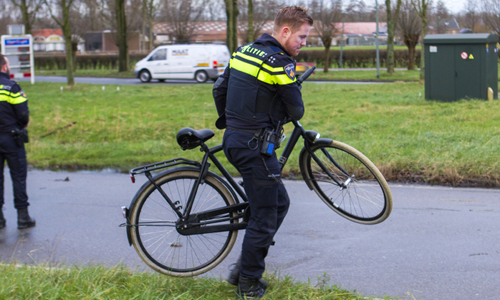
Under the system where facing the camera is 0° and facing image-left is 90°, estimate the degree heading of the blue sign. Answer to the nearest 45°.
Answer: approximately 0°

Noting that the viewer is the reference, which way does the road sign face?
facing the viewer

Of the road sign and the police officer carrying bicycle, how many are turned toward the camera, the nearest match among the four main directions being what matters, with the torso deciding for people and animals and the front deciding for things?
1

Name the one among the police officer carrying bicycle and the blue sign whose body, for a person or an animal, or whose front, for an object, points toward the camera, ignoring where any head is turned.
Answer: the blue sign

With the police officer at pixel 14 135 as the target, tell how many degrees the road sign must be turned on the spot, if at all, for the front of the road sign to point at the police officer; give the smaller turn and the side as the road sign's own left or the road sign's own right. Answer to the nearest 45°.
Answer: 0° — it already faces them

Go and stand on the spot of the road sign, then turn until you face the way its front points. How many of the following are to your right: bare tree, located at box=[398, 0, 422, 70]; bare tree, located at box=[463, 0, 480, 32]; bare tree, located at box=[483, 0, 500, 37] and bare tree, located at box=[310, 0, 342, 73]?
0

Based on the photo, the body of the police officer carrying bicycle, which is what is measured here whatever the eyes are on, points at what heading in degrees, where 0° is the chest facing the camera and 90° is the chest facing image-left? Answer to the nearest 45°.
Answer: approximately 225°

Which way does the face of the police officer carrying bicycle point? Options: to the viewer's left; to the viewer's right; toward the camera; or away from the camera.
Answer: to the viewer's right

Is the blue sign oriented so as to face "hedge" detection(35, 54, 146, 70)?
no

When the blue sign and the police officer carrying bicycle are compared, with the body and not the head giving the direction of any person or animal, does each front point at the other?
no
